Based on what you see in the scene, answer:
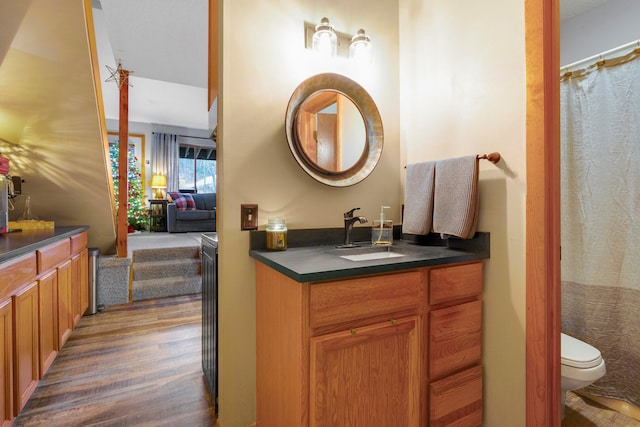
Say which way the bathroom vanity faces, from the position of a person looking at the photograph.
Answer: facing the viewer and to the right of the viewer

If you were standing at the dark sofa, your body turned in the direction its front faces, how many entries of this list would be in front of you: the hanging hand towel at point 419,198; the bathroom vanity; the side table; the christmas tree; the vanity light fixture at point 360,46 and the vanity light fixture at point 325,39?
4

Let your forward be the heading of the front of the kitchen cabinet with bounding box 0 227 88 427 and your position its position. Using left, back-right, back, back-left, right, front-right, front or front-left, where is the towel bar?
front-right

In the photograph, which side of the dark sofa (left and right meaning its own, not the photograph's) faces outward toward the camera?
front

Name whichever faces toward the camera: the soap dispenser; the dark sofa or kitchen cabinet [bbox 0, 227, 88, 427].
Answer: the dark sofa

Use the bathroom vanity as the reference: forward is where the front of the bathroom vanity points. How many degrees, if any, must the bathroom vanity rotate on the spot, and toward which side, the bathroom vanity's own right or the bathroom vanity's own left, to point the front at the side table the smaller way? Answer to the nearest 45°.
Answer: approximately 180°

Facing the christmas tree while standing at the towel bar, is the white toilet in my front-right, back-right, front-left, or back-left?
back-right

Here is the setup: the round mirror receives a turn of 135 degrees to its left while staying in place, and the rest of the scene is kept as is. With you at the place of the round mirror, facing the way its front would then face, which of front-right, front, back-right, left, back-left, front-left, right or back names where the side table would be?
front-left

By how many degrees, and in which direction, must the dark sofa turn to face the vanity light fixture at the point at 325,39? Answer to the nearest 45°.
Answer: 0° — it already faces it

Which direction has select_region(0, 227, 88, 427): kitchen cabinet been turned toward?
to the viewer's right

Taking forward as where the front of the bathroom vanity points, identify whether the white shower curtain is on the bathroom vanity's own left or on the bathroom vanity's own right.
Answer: on the bathroom vanity's own left

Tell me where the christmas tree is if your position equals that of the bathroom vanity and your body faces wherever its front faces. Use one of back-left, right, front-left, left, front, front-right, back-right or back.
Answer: back
